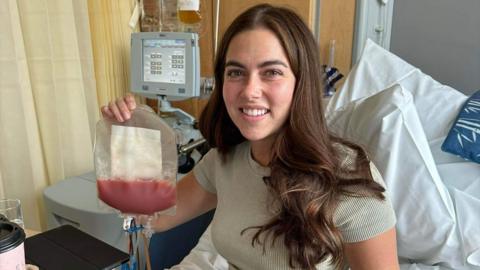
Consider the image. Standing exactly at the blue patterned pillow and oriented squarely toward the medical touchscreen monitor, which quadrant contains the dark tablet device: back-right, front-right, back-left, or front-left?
front-left

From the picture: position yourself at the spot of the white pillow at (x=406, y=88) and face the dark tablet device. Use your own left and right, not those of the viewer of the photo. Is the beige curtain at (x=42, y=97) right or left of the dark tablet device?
right

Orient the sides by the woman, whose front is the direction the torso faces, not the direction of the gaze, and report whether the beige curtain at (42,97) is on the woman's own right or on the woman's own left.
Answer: on the woman's own right

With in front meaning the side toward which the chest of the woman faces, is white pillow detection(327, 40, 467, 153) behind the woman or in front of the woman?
behind

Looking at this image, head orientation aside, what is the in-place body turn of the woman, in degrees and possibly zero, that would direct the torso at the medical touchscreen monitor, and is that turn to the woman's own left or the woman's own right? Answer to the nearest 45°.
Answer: approximately 90° to the woman's own right

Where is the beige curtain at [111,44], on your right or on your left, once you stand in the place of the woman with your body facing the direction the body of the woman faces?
on your right

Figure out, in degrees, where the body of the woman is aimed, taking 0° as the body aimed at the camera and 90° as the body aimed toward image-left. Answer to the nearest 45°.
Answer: approximately 45°
